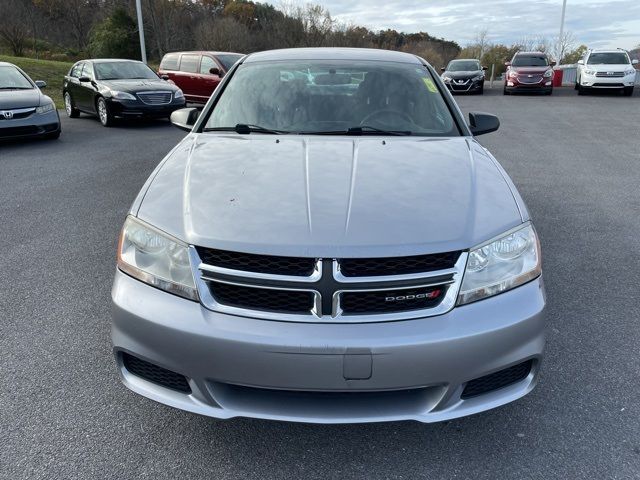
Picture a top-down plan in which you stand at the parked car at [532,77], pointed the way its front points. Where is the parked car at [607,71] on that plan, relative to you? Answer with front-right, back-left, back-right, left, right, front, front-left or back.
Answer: left

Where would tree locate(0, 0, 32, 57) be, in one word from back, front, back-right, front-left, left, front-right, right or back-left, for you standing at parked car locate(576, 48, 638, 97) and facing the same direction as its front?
right

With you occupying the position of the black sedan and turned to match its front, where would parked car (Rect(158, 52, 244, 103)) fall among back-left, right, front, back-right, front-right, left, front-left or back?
left

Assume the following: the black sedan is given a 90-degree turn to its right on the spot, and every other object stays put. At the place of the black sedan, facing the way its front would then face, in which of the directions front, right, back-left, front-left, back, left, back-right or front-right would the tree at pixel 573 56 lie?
back

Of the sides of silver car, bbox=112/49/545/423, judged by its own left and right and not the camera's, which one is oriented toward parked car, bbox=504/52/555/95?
back

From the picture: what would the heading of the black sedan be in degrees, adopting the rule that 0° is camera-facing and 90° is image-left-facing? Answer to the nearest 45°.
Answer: approximately 315°

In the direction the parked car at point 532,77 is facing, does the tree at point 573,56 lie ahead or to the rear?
to the rear

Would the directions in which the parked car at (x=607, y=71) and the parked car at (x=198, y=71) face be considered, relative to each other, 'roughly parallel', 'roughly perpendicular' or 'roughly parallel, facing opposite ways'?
roughly perpendicular

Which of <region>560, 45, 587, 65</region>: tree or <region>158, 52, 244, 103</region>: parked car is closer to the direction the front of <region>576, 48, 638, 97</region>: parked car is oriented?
the parked car

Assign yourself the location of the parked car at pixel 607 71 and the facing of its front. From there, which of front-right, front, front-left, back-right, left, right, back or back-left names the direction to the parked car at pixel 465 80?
right

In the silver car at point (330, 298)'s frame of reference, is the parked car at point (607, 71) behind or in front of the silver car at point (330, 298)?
behind

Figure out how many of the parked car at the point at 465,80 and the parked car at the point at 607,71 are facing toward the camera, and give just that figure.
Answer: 2

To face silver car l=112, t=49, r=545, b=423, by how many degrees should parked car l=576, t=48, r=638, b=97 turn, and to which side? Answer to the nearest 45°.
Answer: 0° — it already faces it

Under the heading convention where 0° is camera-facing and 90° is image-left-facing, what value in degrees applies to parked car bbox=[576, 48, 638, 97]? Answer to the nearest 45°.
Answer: approximately 0°

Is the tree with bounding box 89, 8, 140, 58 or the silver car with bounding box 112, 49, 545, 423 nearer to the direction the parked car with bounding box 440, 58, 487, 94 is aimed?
the silver car
